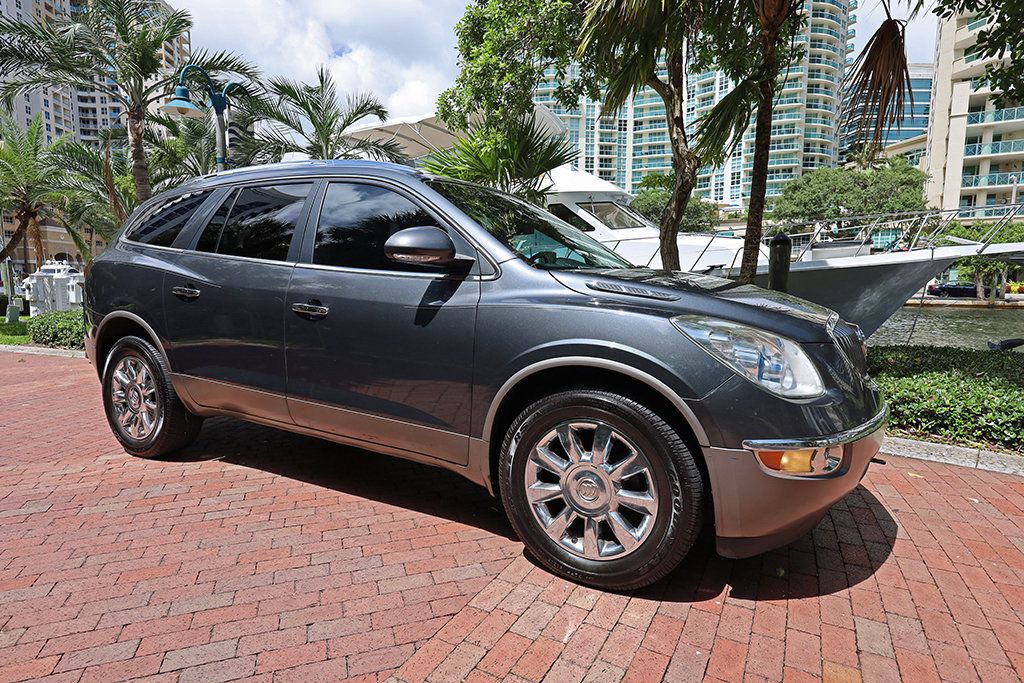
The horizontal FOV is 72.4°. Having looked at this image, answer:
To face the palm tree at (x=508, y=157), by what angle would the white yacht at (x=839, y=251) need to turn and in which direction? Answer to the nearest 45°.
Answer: approximately 135° to its right

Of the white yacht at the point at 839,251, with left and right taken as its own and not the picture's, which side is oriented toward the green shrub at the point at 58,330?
back

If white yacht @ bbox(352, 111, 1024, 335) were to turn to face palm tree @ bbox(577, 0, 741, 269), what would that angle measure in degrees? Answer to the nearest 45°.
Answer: approximately 135° to its right

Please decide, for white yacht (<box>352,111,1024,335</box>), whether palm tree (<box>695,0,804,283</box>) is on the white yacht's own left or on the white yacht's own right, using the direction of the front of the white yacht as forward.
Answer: on the white yacht's own right

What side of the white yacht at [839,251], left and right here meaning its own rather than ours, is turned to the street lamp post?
back

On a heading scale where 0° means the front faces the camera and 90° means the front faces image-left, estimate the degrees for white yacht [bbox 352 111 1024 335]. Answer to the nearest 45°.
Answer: approximately 270°

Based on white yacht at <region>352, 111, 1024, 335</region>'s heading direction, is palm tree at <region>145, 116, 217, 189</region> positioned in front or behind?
behind

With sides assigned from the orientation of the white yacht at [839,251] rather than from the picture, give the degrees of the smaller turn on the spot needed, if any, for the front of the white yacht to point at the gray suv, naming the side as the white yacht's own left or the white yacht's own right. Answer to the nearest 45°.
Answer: approximately 90° to the white yacht's own right

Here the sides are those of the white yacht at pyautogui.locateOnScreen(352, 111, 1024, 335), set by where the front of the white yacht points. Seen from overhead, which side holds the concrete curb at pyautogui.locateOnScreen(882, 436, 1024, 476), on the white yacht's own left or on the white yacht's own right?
on the white yacht's own right

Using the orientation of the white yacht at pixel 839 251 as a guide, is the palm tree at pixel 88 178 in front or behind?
behind

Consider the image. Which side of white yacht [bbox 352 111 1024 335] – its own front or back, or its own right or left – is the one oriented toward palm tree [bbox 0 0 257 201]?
back
